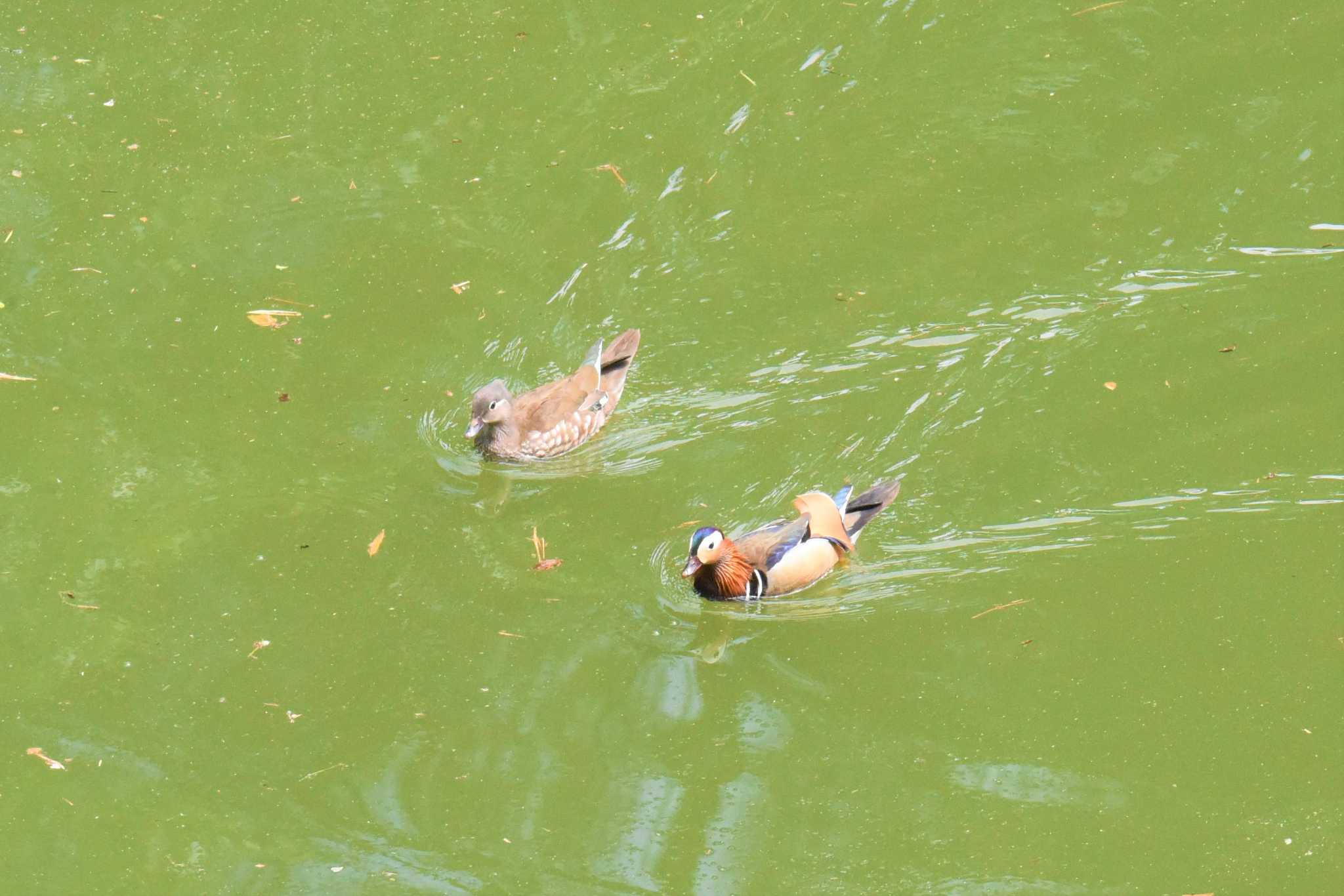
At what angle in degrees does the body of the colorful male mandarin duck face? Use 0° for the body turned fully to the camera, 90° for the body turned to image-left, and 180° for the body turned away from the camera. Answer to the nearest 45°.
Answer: approximately 45°

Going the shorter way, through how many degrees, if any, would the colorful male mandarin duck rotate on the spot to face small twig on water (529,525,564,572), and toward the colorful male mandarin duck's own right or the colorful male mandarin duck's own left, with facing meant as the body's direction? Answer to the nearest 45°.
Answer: approximately 45° to the colorful male mandarin duck's own right

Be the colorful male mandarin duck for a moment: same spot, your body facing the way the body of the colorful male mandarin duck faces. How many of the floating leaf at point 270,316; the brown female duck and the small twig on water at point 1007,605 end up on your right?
2

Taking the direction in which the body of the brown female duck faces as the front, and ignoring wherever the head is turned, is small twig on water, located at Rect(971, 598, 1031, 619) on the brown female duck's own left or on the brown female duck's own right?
on the brown female duck's own left

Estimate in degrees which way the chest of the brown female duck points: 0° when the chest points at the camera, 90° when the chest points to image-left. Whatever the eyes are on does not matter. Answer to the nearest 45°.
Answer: approximately 45°
